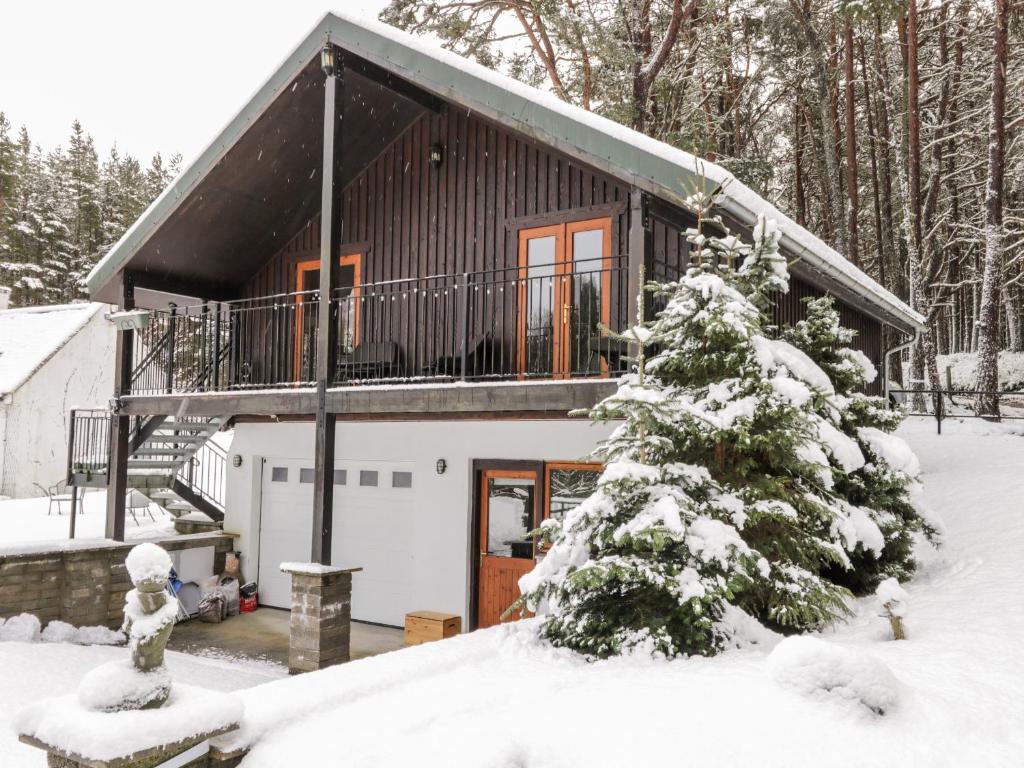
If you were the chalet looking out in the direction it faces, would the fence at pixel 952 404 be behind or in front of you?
behind

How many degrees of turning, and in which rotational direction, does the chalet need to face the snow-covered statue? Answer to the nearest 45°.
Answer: approximately 45° to its left

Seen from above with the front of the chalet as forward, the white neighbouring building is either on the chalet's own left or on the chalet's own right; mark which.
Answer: on the chalet's own right

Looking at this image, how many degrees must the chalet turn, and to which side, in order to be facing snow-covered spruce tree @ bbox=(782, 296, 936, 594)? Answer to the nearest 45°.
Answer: approximately 90° to its left

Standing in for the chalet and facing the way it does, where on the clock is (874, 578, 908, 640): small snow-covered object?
The small snow-covered object is roughly at 9 o'clock from the chalet.

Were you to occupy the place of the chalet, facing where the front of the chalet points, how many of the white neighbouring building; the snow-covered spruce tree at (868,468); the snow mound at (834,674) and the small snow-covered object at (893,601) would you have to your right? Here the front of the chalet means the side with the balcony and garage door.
1

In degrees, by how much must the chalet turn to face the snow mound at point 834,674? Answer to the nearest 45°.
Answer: approximately 90° to its left

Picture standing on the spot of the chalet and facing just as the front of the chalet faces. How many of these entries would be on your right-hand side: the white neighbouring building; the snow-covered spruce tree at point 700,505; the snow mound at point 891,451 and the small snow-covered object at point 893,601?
1

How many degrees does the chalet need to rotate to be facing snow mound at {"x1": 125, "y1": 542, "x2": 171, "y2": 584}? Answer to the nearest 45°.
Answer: approximately 45° to its left

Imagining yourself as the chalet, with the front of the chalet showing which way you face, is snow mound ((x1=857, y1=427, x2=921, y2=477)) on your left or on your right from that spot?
on your left

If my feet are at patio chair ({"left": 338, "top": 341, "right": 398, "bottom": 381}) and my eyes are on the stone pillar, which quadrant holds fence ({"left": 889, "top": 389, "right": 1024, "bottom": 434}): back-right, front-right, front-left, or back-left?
back-left

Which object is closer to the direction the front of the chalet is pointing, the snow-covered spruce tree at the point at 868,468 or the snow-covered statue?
the snow-covered statue

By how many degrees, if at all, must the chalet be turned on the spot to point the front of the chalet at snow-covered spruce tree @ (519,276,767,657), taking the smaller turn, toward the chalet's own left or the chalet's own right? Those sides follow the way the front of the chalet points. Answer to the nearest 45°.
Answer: approximately 90° to the chalet's own left

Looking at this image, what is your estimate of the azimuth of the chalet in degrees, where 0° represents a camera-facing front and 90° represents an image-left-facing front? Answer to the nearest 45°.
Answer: approximately 45°
